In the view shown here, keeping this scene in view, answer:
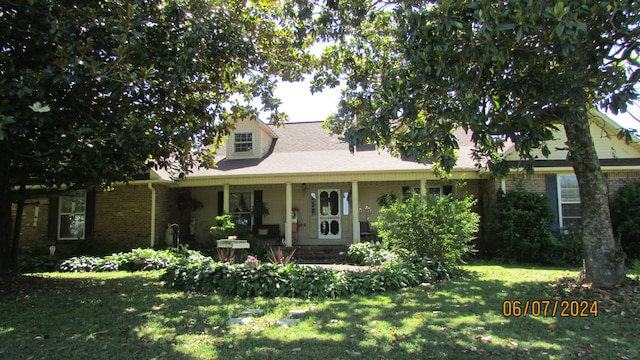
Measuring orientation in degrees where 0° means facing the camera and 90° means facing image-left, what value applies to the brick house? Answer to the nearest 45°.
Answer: approximately 0°

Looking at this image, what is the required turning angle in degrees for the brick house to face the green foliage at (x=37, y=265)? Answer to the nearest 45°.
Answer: approximately 45° to its right

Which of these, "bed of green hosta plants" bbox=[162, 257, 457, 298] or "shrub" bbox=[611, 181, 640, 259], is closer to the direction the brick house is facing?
the bed of green hosta plants

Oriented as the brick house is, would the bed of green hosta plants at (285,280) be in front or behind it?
in front

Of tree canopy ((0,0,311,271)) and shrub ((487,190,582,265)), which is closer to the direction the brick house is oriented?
the tree canopy

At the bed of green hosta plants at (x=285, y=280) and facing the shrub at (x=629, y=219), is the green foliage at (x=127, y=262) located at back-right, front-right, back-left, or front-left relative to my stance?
back-left

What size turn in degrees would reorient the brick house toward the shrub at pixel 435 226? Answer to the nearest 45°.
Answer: approximately 45° to its left

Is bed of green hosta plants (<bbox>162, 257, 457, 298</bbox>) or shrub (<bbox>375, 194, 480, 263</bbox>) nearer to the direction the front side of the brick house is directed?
the bed of green hosta plants

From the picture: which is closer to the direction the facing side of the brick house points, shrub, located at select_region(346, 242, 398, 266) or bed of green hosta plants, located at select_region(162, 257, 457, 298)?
the bed of green hosta plants

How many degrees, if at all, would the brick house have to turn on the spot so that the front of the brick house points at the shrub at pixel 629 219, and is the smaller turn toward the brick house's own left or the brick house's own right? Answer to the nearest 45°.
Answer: approximately 90° to the brick house's own left
